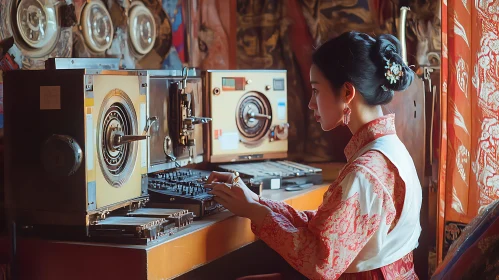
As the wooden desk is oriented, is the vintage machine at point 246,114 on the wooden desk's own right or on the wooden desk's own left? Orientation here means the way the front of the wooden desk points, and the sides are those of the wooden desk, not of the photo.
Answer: on the wooden desk's own left

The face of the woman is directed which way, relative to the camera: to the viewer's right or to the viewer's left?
to the viewer's left

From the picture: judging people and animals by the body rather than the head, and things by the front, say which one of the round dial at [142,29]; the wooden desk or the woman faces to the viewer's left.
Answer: the woman

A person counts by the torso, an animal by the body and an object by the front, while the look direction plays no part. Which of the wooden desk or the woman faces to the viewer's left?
the woman

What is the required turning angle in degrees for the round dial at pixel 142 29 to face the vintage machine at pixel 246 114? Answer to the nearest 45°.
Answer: approximately 45° to its left

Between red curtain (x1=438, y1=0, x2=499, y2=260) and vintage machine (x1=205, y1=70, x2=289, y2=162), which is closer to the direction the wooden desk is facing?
the red curtain

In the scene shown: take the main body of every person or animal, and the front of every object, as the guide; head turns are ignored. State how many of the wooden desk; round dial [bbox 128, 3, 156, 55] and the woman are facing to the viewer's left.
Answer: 1

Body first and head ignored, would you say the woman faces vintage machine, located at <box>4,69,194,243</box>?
yes

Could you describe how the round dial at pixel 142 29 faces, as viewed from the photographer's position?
facing the viewer and to the right of the viewer

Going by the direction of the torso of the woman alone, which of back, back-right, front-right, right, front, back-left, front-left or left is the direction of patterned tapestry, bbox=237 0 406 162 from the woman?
right

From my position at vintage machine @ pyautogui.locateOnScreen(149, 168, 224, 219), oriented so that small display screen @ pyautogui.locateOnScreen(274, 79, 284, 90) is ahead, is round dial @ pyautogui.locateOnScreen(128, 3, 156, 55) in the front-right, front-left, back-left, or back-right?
front-left

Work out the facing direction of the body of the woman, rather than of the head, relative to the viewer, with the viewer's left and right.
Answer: facing to the left of the viewer

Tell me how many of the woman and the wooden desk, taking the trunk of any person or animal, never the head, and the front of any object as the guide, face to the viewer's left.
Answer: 1

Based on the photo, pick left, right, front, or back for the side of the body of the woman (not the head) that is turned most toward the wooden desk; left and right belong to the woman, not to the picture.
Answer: front

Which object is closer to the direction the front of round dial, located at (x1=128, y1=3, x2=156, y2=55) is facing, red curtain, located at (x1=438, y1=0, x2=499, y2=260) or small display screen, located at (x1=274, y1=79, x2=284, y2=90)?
the red curtain

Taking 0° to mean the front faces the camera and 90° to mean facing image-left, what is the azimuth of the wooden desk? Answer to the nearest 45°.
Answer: approximately 315°
